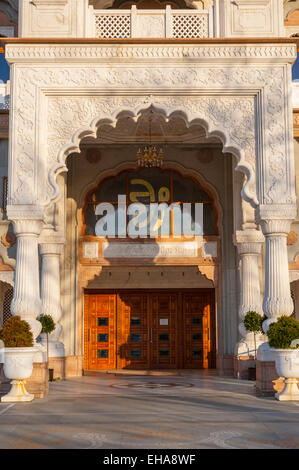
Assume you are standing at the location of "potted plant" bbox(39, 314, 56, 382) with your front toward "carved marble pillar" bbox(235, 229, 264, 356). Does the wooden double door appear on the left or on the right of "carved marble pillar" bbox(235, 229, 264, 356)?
left

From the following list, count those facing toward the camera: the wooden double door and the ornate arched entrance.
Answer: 2

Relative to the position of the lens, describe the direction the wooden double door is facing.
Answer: facing the viewer

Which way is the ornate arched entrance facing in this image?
toward the camera

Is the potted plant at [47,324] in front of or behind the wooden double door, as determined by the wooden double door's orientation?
in front
